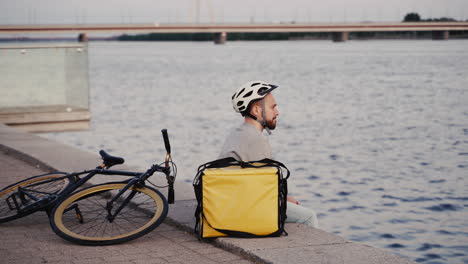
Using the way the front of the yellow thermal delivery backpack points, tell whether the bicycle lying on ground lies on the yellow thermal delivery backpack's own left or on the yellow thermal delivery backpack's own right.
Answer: on the yellow thermal delivery backpack's own right

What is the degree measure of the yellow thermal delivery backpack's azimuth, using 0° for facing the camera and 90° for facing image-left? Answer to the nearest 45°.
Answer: approximately 0°
